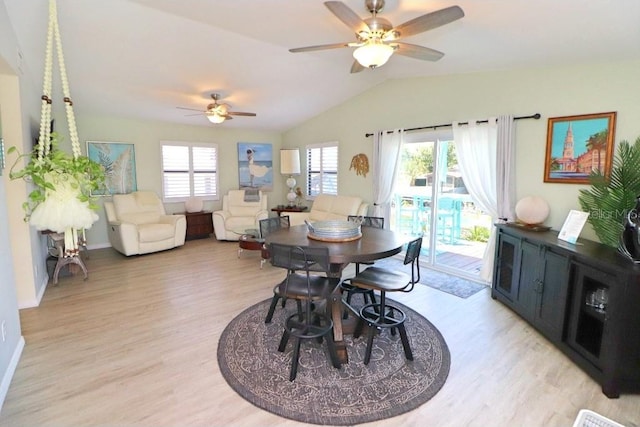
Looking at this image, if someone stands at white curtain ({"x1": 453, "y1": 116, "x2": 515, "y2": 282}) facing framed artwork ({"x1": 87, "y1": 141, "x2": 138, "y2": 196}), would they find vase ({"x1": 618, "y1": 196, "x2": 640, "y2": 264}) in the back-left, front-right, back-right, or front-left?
back-left

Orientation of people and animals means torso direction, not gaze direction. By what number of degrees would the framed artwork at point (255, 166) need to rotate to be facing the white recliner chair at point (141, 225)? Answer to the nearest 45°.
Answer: approximately 45° to its right

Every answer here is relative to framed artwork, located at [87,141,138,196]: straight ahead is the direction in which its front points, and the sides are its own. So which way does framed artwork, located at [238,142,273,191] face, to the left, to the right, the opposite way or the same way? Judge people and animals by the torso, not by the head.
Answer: the same way

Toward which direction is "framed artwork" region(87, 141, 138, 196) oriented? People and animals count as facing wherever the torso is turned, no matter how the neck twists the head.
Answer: toward the camera

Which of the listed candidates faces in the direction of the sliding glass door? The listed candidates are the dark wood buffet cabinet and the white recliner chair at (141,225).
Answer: the white recliner chair

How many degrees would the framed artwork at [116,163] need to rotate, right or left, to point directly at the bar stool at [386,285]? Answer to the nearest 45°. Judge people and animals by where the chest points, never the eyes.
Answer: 0° — it already faces it

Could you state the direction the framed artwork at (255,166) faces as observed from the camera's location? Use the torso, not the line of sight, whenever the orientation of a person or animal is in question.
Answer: facing the viewer

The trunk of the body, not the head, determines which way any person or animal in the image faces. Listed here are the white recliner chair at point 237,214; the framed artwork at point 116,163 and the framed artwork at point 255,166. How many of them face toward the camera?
3

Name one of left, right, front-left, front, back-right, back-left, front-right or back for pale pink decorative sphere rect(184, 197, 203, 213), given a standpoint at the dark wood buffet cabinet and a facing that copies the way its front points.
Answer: front-right

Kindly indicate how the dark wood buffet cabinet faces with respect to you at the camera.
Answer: facing the viewer and to the left of the viewer

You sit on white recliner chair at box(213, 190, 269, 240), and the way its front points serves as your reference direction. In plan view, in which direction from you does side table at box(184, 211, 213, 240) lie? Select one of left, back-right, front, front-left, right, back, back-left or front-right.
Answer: right

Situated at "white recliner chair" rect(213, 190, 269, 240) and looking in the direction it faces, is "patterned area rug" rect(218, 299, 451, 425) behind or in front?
in front

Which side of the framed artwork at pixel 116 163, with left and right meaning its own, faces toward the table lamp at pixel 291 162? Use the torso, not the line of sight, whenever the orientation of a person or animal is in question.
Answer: left

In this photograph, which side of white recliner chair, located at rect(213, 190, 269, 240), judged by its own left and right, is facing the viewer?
front

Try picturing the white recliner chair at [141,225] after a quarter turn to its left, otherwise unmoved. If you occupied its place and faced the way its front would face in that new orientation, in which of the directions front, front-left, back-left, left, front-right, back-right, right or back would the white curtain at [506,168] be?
right

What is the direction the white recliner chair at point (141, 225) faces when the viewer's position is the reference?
facing the viewer and to the right of the viewer

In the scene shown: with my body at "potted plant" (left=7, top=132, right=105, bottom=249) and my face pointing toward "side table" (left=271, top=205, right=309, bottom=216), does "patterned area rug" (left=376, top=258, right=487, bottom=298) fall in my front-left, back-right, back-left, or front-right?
front-right

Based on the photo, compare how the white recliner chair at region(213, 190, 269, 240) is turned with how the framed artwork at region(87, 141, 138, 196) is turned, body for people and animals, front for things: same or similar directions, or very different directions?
same or similar directions
